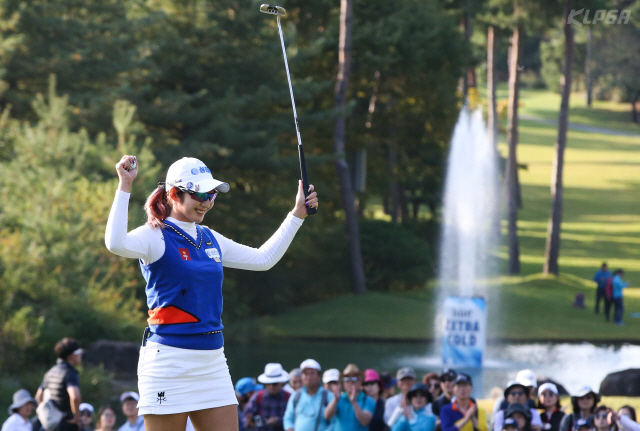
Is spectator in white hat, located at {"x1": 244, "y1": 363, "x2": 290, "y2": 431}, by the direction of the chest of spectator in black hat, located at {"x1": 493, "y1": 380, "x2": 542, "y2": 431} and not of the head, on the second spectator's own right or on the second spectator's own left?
on the second spectator's own right

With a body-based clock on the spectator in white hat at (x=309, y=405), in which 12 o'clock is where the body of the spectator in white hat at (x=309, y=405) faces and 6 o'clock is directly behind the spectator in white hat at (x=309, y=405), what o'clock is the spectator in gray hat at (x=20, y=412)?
the spectator in gray hat at (x=20, y=412) is roughly at 3 o'clock from the spectator in white hat at (x=309, y=405).

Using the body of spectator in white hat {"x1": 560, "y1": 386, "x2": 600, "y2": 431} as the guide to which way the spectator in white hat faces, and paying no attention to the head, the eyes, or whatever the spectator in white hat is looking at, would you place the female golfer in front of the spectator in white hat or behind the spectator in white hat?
in front

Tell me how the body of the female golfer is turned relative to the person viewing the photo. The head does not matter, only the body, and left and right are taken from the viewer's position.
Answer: facing the viewer and to the right of the viewer

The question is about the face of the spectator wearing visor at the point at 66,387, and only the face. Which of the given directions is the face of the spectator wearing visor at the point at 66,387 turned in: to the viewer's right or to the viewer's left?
to the viewer's right

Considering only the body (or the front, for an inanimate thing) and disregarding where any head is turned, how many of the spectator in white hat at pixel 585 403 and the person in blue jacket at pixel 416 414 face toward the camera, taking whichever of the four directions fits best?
2

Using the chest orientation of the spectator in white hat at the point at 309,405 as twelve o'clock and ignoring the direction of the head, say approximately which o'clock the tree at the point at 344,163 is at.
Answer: The tree is roughly at 6 o'clock from the spectator in white hat.

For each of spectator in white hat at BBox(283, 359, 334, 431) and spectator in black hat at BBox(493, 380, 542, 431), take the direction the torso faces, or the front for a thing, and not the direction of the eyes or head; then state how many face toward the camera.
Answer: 2
